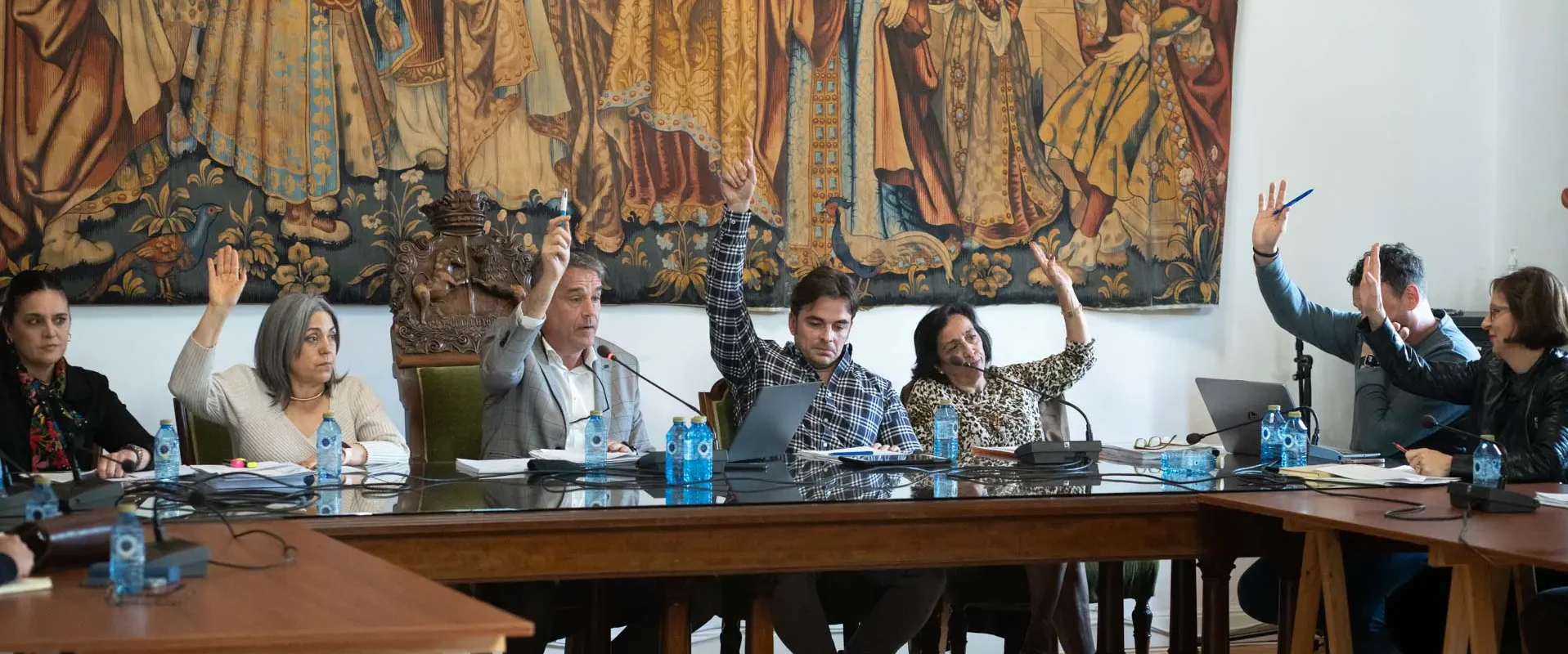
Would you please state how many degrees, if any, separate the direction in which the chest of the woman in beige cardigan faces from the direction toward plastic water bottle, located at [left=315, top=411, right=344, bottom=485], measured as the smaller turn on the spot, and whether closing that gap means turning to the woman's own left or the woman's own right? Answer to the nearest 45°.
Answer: approximately 45° to the woman's own right

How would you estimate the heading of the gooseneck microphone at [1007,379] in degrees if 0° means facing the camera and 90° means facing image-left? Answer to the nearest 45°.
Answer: approximately 90°

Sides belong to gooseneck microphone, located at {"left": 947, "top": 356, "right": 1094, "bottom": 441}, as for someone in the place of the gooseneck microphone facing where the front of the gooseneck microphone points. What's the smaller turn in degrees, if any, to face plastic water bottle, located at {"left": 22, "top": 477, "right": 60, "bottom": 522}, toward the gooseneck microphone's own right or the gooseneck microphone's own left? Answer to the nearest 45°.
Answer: approximately 45° to the gooseneck microphone's own left

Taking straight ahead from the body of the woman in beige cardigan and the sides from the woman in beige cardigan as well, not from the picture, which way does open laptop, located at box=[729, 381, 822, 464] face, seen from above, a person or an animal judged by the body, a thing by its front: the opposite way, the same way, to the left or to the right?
the opposite way

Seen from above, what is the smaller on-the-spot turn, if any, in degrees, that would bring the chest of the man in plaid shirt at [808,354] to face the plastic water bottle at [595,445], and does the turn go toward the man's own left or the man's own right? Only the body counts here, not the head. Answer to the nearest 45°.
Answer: approximately 45° to the man's own right

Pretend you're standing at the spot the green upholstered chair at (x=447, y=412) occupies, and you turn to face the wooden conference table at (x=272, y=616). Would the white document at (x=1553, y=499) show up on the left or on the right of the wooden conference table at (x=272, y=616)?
left

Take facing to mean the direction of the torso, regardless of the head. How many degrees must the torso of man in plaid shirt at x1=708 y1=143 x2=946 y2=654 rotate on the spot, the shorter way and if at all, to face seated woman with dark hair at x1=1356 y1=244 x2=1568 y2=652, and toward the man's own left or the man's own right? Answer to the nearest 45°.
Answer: approximately 90° to the man's own left

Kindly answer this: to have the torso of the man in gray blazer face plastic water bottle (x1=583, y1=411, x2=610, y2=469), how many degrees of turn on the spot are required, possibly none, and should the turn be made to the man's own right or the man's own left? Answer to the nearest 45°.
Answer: approximately 45° to the man's own right

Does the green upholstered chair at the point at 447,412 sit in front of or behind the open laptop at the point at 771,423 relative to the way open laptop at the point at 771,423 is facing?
in front

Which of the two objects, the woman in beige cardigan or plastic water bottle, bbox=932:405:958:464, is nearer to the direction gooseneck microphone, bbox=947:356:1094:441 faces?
the woman in beige cardigan

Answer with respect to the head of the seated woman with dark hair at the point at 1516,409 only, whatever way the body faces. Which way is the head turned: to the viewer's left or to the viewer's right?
to the viewer's left
